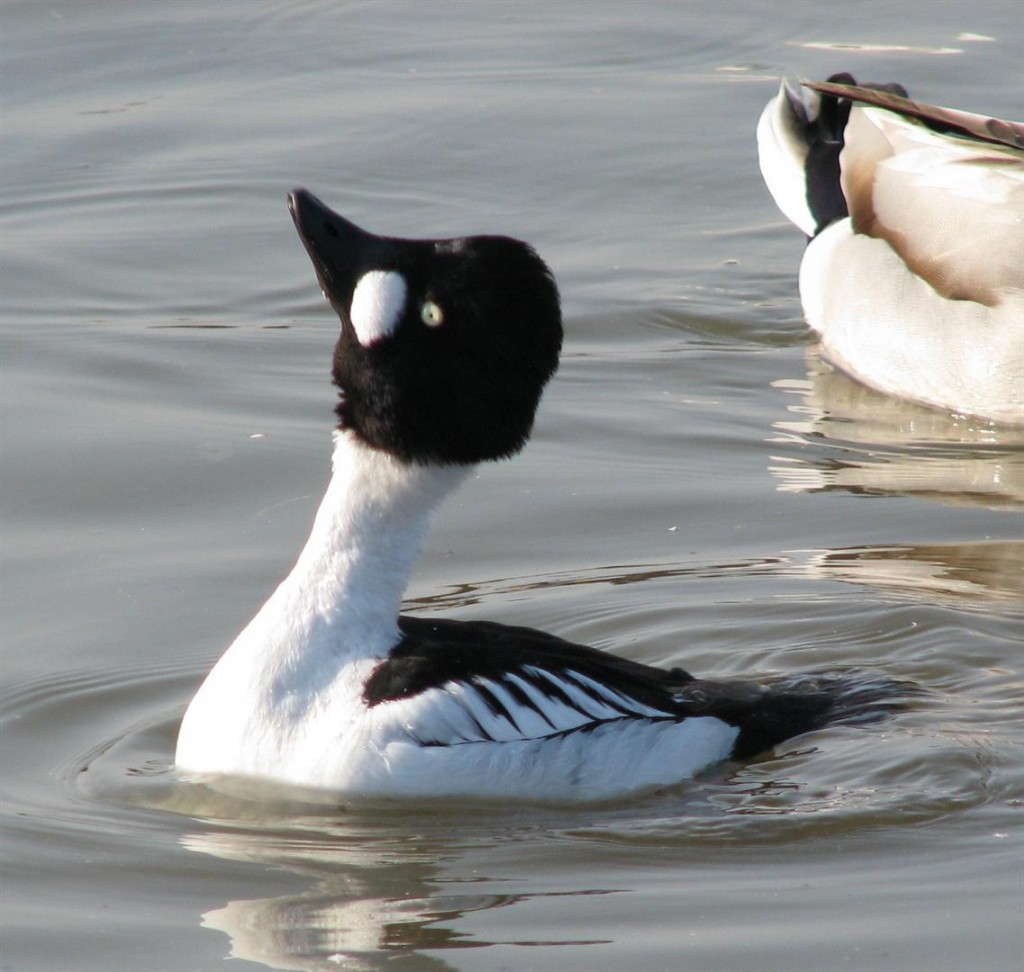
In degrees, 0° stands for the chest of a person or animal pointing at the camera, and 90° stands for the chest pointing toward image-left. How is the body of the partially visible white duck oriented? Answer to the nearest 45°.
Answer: approximately 270°

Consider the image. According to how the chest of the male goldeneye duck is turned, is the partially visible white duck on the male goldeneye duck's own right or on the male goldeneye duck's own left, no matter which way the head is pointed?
on the male goldeneye duck's own right

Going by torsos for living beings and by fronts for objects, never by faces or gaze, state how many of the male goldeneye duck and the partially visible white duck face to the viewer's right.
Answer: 1

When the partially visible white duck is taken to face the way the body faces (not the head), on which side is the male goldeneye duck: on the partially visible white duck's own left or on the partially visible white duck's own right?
on the partially visible white duck's own right

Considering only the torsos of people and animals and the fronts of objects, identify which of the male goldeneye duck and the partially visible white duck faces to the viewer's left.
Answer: the male goldeneye duck

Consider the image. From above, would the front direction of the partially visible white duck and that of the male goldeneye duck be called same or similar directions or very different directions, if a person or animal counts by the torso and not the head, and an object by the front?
very different directions

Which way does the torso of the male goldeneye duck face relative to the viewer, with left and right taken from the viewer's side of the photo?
facing to the left of the viewer
